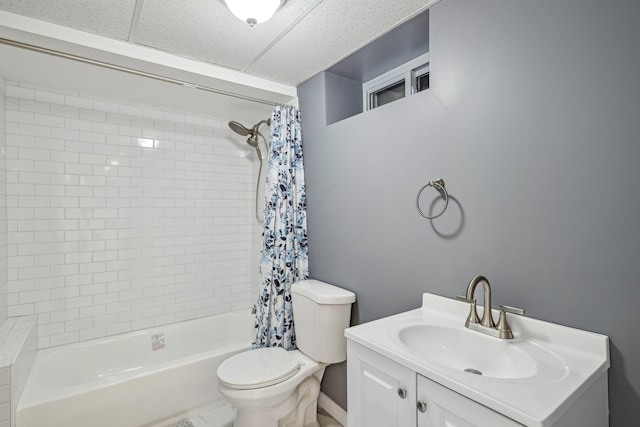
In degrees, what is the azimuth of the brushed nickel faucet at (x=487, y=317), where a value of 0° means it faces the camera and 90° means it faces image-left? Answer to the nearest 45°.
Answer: approximately 45°

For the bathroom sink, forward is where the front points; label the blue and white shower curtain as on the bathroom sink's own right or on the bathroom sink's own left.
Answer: on the bathroom sink's own right

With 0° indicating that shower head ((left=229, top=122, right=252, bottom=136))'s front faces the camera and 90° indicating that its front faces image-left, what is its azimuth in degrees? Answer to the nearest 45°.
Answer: approximately 45°
